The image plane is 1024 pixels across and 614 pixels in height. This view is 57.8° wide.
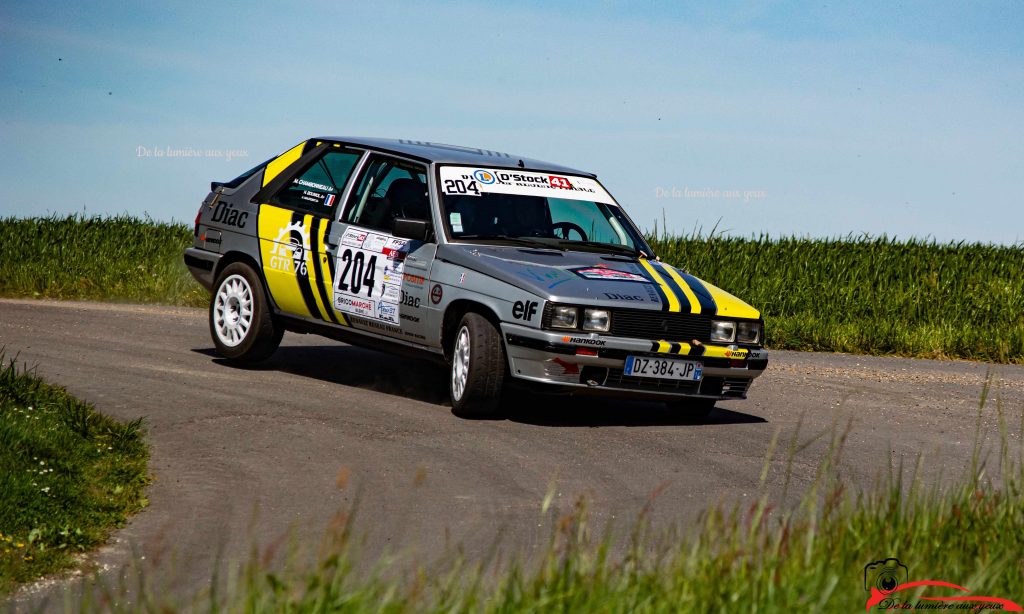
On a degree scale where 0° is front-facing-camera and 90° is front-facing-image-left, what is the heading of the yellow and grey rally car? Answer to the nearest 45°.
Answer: approximately 315°
